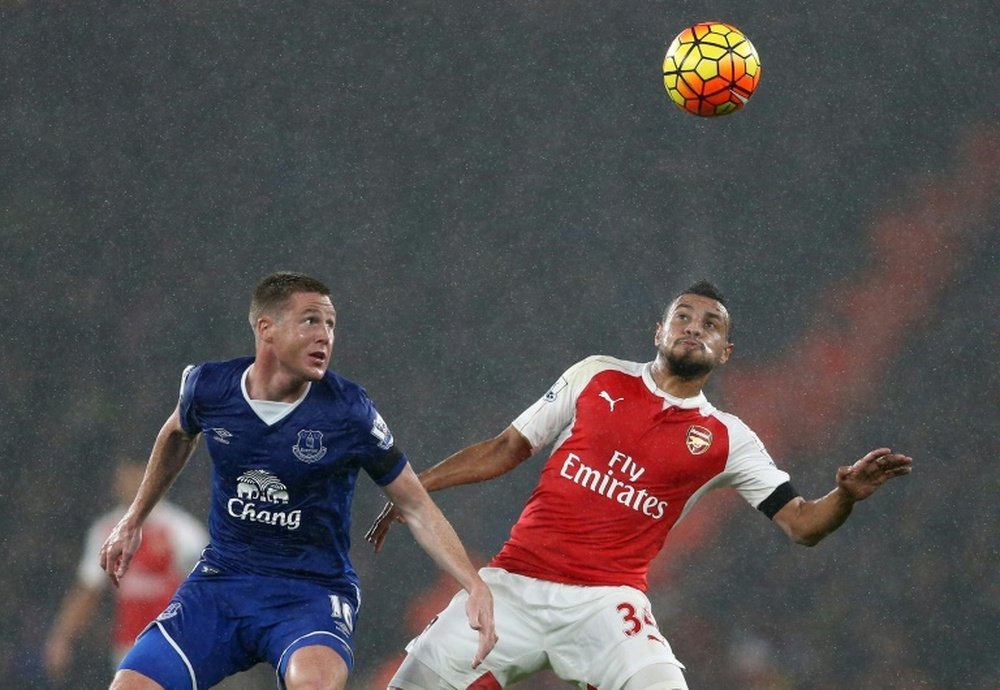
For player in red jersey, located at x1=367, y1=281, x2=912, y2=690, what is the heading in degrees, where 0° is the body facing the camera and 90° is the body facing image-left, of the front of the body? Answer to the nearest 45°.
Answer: approximately 0°

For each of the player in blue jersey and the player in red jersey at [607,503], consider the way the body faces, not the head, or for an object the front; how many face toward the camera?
2

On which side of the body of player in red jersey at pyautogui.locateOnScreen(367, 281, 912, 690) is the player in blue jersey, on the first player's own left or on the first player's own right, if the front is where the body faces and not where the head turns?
on the first player's own right

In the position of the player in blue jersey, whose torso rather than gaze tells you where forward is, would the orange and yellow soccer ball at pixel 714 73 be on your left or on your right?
on your left

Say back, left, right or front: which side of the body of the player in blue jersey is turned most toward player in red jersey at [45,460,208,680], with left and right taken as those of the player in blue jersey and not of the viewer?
back

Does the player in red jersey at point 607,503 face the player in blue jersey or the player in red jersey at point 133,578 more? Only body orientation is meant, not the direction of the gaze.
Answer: the player in blue jersey

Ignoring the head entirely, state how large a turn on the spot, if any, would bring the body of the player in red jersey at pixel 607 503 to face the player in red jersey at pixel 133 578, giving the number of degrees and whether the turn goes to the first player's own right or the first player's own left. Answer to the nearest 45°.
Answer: approximately 135° to the first player's own right

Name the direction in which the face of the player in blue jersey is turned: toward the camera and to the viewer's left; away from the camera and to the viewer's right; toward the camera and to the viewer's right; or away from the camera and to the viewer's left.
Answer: toward the camera and to the viewer's right

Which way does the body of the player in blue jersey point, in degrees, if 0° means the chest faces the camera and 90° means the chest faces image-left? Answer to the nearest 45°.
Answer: approximately 0°
